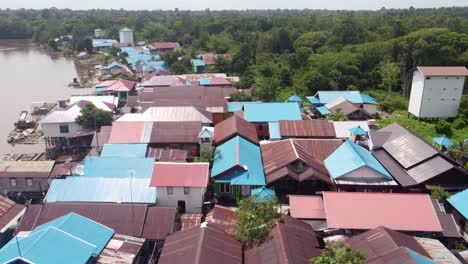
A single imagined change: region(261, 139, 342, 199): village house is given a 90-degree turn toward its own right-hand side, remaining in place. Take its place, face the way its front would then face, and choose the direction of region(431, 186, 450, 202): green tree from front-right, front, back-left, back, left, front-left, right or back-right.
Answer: back

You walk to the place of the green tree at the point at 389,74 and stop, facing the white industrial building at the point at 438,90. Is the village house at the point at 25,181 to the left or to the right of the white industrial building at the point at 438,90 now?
right

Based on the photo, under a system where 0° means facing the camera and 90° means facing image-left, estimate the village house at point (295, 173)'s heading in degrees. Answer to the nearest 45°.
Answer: approximately 0°

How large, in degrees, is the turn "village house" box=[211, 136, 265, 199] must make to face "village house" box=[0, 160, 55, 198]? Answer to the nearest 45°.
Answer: approximately 90° to its right

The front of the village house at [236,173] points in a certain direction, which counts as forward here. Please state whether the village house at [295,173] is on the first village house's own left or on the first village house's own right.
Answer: on the first village house's own left

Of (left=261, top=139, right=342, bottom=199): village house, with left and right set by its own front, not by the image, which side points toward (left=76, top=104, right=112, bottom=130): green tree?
right

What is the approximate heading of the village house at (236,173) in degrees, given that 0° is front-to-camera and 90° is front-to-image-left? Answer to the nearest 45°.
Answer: approximately 0°

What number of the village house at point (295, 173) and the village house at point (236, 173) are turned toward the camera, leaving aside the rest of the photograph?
2

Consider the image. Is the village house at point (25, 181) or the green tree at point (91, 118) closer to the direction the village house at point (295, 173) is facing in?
the village house

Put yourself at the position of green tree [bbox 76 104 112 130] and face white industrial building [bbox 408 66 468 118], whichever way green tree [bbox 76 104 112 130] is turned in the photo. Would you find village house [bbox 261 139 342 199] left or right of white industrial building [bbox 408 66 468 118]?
right

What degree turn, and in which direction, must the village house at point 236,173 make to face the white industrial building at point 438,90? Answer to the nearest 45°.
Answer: approximately 135° to its left

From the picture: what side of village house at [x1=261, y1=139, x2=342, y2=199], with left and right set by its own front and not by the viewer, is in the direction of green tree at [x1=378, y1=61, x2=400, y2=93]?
back

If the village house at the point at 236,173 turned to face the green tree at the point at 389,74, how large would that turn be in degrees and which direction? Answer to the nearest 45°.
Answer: approximately 135° to its left

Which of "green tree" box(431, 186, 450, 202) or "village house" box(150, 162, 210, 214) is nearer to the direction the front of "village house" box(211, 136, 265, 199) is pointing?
the village house

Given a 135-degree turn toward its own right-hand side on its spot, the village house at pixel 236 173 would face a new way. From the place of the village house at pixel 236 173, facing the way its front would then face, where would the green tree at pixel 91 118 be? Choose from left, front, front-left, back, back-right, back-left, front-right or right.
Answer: front
